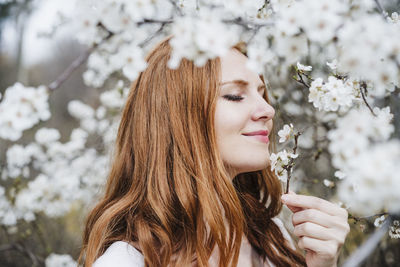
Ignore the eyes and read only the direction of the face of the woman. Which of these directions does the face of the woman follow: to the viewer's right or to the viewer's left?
to the viewer's right

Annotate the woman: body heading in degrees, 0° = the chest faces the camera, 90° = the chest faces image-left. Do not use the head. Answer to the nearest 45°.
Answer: approximately 315°
